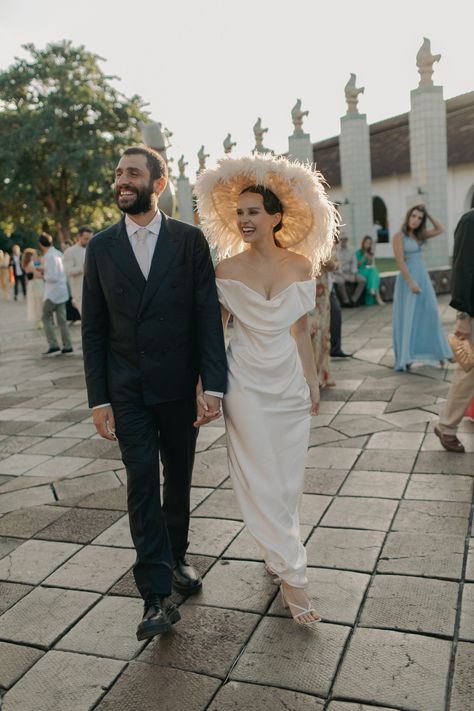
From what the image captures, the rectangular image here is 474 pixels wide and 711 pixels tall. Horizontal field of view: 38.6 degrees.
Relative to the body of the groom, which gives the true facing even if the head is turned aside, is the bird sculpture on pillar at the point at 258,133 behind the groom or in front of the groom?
behind

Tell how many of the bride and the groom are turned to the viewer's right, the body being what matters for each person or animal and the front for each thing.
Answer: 0

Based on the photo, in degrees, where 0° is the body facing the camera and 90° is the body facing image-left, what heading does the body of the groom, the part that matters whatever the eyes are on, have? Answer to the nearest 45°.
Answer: approximately 0°
